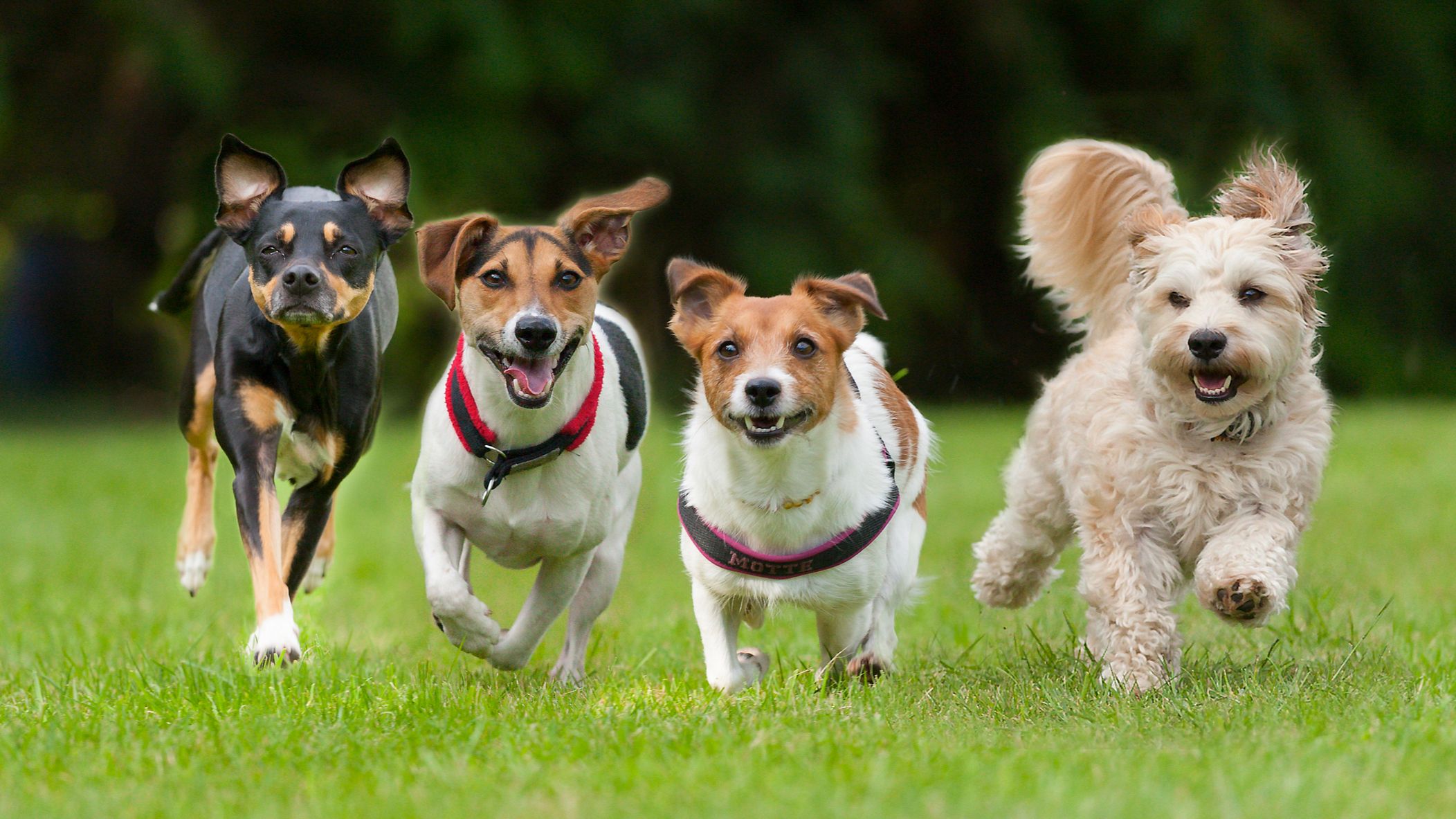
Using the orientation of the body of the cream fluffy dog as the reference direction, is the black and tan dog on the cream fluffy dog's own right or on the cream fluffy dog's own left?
on the cream fluffy dog's own right

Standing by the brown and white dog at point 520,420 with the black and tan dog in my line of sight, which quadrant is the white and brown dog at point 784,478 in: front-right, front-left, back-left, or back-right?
back-left

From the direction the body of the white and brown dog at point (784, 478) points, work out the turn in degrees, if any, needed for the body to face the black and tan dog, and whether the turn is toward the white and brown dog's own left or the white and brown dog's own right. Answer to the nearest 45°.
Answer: approximately 90° to the white and brown dog's own right

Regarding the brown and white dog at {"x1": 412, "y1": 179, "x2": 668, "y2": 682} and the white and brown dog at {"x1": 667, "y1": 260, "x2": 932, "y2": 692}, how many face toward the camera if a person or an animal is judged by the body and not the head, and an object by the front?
2

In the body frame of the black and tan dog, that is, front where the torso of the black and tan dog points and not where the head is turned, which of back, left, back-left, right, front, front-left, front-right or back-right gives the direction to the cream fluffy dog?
left

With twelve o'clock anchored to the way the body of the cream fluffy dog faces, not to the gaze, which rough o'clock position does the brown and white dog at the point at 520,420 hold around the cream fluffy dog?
The brown and white dog is roughly at 4 o'clock from the cream fluffy dog.

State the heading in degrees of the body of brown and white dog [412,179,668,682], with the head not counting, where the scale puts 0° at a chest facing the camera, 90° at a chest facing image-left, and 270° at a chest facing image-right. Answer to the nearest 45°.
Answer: approximately 0°

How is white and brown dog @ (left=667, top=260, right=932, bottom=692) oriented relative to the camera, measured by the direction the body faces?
toward the camera

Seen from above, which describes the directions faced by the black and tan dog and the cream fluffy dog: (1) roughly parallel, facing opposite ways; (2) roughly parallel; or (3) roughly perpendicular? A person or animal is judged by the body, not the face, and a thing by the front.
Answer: roughly parallel

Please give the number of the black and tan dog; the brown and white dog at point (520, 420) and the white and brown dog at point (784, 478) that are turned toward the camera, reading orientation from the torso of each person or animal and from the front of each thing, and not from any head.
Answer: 3

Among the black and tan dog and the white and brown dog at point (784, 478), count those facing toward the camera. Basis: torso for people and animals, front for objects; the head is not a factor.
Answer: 2

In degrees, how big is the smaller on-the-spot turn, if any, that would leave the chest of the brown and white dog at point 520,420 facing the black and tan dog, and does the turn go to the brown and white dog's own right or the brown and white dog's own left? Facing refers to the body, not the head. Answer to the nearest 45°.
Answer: approximately 90° to the brown and white dog's own right

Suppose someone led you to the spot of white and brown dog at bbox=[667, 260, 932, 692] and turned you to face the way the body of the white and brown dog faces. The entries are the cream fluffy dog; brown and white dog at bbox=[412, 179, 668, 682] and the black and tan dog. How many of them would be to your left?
1

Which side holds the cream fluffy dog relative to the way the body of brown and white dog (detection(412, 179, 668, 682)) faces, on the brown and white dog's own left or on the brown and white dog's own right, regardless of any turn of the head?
on the brown and white dog's own left
